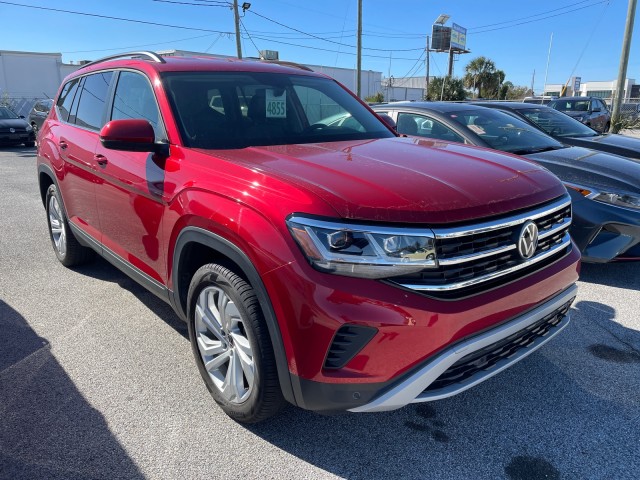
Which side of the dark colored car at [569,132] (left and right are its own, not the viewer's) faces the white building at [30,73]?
back

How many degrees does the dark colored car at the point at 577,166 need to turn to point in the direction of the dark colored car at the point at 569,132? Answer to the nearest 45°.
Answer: approximately 135° to its left

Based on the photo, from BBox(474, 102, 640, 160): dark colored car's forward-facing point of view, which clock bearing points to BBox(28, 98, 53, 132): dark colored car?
BBox(28, 98, 53, 132): dark colored car is roughly at 5 o'clock from BBox(474, 102, 640, 160): dark colored car.

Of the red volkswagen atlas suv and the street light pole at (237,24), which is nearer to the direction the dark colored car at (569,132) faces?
the red volkswagen atlas suv

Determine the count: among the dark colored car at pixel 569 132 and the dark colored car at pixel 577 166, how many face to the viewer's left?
0

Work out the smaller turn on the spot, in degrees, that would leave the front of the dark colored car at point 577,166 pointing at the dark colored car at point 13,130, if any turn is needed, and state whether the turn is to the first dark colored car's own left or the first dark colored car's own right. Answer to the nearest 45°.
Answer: approximately 180°

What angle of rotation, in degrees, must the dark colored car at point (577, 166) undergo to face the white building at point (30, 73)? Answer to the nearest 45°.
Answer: approximately 180°

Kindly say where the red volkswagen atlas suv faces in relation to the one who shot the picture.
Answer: facing the viewer and to the right of the viewer

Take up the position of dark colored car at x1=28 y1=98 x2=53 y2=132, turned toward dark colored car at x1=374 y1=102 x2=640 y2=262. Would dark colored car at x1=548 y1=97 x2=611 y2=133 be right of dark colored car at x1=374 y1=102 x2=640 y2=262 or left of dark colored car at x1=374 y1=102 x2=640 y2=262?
left

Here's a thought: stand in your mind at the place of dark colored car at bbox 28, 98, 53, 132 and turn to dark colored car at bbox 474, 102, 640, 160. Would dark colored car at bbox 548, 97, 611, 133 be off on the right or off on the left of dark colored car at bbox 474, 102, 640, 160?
left

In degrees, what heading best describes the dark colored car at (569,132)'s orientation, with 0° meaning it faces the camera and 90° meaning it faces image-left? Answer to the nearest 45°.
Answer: approximately 315°
